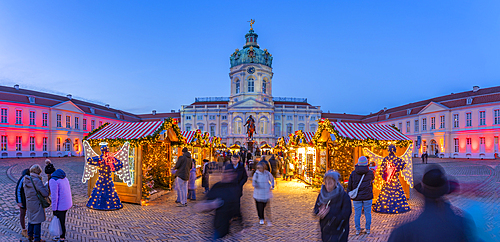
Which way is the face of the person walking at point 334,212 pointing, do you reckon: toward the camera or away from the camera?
toward the camera

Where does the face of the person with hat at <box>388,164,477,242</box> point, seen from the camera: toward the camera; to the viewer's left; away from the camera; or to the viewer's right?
away from the camera

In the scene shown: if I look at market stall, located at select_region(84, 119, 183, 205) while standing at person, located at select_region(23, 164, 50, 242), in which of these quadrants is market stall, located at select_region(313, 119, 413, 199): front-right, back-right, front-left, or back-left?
front-right

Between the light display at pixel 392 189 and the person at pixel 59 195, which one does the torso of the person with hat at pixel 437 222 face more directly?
the light display

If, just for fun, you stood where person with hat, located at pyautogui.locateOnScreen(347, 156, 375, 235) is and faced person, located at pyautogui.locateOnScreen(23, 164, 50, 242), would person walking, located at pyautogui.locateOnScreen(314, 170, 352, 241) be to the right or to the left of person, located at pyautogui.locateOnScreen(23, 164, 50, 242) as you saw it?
left

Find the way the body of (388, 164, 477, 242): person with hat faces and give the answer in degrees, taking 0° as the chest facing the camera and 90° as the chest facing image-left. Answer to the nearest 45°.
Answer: approximately 180°

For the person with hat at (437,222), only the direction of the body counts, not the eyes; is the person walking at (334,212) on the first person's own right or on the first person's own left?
on the first person's own left
